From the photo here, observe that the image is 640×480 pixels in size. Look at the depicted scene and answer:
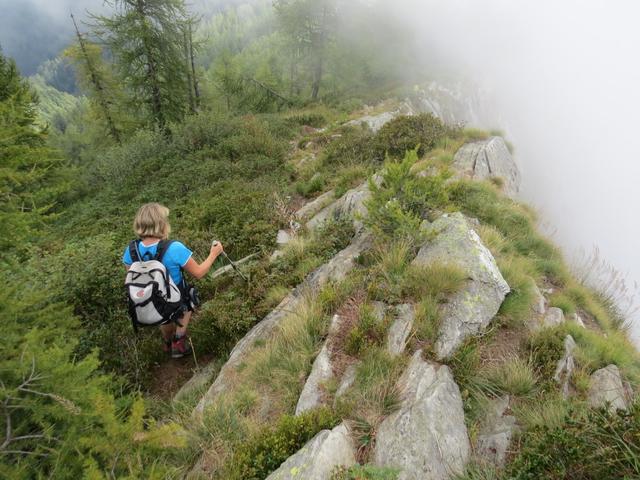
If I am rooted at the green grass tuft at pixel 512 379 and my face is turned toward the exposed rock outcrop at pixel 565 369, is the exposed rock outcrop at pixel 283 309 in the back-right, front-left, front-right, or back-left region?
back-left

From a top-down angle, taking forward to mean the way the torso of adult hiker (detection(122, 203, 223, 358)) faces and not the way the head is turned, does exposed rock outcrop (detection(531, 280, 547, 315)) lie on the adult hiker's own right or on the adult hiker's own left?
on the adult hiker's own right

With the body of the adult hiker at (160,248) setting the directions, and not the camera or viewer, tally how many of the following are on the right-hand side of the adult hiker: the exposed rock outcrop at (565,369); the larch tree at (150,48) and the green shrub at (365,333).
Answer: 2

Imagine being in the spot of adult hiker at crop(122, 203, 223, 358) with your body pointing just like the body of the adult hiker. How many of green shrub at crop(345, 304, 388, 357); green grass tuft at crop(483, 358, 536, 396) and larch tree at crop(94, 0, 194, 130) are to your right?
2

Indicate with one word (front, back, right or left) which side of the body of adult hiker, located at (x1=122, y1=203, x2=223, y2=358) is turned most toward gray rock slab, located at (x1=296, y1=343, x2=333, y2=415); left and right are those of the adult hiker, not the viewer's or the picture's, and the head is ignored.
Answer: right

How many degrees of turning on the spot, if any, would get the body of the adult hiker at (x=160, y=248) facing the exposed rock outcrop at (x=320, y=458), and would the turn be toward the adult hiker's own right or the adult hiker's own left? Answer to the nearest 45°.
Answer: approximately 90° to the adult hiker's own right

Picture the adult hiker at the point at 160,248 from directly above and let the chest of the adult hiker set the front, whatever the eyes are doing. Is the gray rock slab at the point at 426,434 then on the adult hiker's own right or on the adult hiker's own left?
on the adult hiker's own right

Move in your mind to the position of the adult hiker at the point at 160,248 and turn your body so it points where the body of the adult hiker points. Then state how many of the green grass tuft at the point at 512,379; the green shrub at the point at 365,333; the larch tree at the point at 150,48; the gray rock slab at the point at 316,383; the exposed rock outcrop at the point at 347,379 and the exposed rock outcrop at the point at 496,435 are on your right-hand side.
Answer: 5

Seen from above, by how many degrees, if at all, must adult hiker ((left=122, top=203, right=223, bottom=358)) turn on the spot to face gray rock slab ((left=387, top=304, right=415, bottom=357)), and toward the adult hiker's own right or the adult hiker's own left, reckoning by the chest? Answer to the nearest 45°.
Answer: approximately 90° to the adult hiker's own right

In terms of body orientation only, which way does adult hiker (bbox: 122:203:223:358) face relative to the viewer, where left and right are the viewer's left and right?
facing away from the viewer and to the right of the viewer

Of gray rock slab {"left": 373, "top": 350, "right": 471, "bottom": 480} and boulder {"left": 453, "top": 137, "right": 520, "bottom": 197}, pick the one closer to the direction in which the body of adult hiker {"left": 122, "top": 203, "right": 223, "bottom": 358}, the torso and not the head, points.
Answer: the boulder

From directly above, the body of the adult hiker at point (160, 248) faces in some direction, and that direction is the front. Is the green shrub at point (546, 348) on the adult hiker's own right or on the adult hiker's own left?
on the adult hiker's own right
